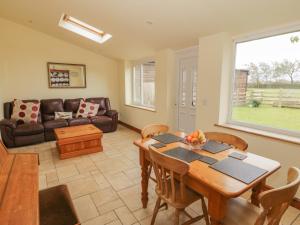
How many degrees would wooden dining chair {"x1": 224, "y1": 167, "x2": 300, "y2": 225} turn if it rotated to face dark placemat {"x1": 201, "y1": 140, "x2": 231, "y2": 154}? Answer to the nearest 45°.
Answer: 0° — it already faces it

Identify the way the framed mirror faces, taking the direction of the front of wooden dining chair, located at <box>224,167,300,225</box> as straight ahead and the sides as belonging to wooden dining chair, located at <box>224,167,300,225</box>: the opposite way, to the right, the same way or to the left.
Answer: the opposite way

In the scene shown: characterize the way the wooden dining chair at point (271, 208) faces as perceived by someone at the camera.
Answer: facing away from the viewer and to the left of the viewer

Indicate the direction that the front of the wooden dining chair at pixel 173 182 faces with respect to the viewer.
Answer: facing away from the viewer and to the right of the viewer

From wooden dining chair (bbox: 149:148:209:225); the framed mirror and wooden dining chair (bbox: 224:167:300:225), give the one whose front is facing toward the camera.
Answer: the framed mirror

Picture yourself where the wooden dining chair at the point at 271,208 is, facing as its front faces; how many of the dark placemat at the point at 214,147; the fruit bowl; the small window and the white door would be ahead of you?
4

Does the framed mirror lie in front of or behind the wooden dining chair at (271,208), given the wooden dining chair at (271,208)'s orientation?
in front

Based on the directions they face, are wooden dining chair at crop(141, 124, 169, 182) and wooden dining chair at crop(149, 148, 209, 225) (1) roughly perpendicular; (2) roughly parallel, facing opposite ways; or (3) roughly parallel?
roughly perpendicular

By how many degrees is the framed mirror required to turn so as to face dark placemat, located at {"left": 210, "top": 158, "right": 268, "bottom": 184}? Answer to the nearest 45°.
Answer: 0° — it already faces it

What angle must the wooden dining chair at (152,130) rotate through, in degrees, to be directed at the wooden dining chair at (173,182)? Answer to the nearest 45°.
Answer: approximately 45° to its right

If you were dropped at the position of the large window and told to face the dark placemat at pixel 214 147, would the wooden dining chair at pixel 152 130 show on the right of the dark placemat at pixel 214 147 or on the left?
right

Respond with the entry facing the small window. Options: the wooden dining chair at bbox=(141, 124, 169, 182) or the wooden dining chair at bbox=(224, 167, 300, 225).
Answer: the wooden dining chair at bbox=(224, 167, 300, 225)

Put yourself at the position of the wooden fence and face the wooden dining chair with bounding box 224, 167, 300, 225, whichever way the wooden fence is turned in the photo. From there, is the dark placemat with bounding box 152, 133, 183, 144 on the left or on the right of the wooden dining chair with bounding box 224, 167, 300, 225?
right

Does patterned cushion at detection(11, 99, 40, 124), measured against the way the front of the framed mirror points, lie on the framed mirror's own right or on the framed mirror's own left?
on the framed mirror's own right

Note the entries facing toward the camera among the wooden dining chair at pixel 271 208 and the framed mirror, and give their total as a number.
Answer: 1

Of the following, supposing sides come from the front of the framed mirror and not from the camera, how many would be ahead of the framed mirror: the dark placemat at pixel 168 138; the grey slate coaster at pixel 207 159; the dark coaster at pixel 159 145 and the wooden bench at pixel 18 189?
4

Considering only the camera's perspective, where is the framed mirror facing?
facing the viewer
